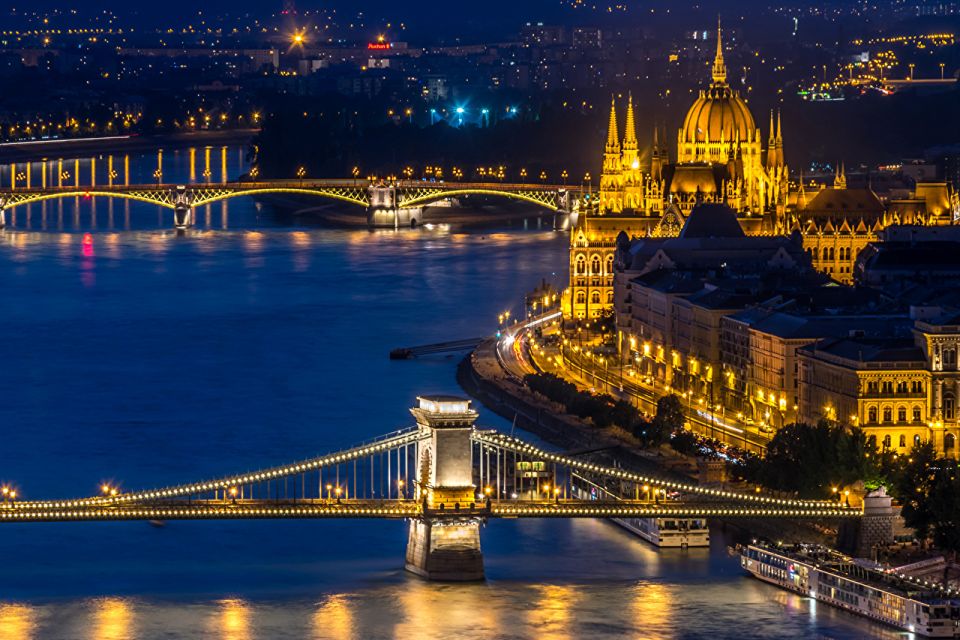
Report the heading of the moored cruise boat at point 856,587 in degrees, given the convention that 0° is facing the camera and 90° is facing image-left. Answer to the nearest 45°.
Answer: approximately 135°

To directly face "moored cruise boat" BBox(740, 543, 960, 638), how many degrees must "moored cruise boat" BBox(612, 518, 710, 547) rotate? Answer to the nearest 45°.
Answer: approximately 180°

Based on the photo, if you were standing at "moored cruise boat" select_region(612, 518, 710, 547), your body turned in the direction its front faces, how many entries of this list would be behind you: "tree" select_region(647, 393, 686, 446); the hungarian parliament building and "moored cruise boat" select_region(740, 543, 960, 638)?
1

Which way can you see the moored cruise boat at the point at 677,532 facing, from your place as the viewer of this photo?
facing away from the viewer and to the left of the viewer

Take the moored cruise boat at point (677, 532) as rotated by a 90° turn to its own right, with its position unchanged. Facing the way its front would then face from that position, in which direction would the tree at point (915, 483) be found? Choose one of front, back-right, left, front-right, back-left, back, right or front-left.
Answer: front-right

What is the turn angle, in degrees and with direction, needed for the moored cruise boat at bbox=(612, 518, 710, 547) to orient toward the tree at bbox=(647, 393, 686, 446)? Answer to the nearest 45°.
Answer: approximately 45° to its right

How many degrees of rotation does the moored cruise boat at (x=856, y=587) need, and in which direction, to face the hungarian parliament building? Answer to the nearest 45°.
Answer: approximately 45° to its right

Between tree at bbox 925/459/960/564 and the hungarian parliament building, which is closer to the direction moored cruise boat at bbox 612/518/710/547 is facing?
the hungarian parliament building

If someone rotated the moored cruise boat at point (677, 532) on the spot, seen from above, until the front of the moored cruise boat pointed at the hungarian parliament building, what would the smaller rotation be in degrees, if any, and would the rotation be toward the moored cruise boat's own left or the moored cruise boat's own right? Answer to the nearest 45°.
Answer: approximately 45° to the moored cruise boat's own right

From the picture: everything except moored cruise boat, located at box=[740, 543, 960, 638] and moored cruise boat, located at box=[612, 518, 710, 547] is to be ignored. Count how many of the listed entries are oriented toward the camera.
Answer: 0
